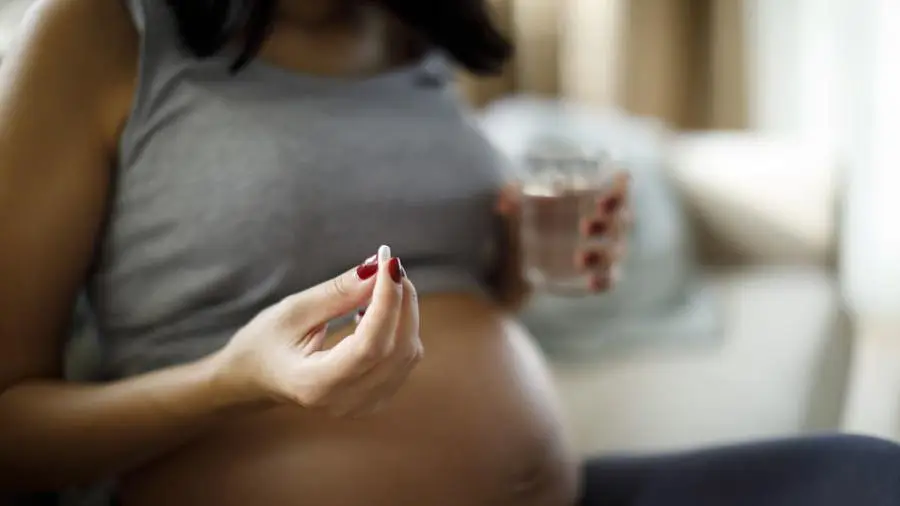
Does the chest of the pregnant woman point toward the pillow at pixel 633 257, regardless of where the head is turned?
no

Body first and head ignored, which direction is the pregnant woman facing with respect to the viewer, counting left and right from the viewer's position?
facing the viewer and to the right of the viewer

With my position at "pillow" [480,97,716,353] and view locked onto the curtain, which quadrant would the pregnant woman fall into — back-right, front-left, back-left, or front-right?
back-left

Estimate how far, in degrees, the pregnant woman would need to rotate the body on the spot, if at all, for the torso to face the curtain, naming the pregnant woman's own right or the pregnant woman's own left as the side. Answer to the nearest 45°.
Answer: approximately 135° to the pregnant woman's own left
